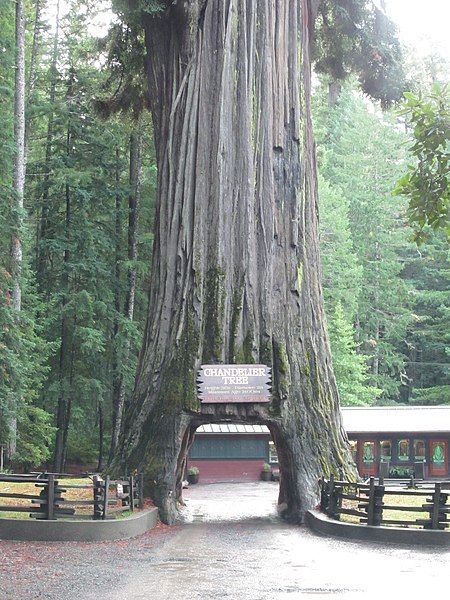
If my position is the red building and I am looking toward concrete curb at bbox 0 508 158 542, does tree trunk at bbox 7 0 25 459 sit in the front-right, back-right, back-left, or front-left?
front-right

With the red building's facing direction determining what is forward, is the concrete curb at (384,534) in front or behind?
in front

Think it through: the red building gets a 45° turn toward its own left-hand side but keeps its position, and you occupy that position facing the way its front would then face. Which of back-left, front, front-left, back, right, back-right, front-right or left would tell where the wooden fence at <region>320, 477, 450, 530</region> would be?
front-right

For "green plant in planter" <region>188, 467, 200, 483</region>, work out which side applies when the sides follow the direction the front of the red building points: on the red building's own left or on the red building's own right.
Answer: on the red building's own right

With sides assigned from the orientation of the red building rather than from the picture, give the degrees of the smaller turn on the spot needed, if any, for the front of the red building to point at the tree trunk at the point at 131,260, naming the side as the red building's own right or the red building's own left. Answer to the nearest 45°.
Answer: approximately 90° to the red building's own right

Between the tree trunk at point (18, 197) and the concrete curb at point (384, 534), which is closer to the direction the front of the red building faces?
the concrete curb

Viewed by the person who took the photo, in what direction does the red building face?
facing the viewer

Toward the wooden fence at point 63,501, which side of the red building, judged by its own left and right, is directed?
front

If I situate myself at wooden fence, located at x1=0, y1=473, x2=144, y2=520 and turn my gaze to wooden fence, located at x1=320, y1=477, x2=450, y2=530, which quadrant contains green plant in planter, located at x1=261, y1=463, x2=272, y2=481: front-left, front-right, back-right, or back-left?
front-left

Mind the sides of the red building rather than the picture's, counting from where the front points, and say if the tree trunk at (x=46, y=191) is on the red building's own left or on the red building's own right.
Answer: on the red building's own right

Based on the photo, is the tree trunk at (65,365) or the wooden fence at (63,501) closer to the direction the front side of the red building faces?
the wooden fence

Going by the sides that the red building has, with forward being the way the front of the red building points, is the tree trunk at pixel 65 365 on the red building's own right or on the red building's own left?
on the red building's own right
